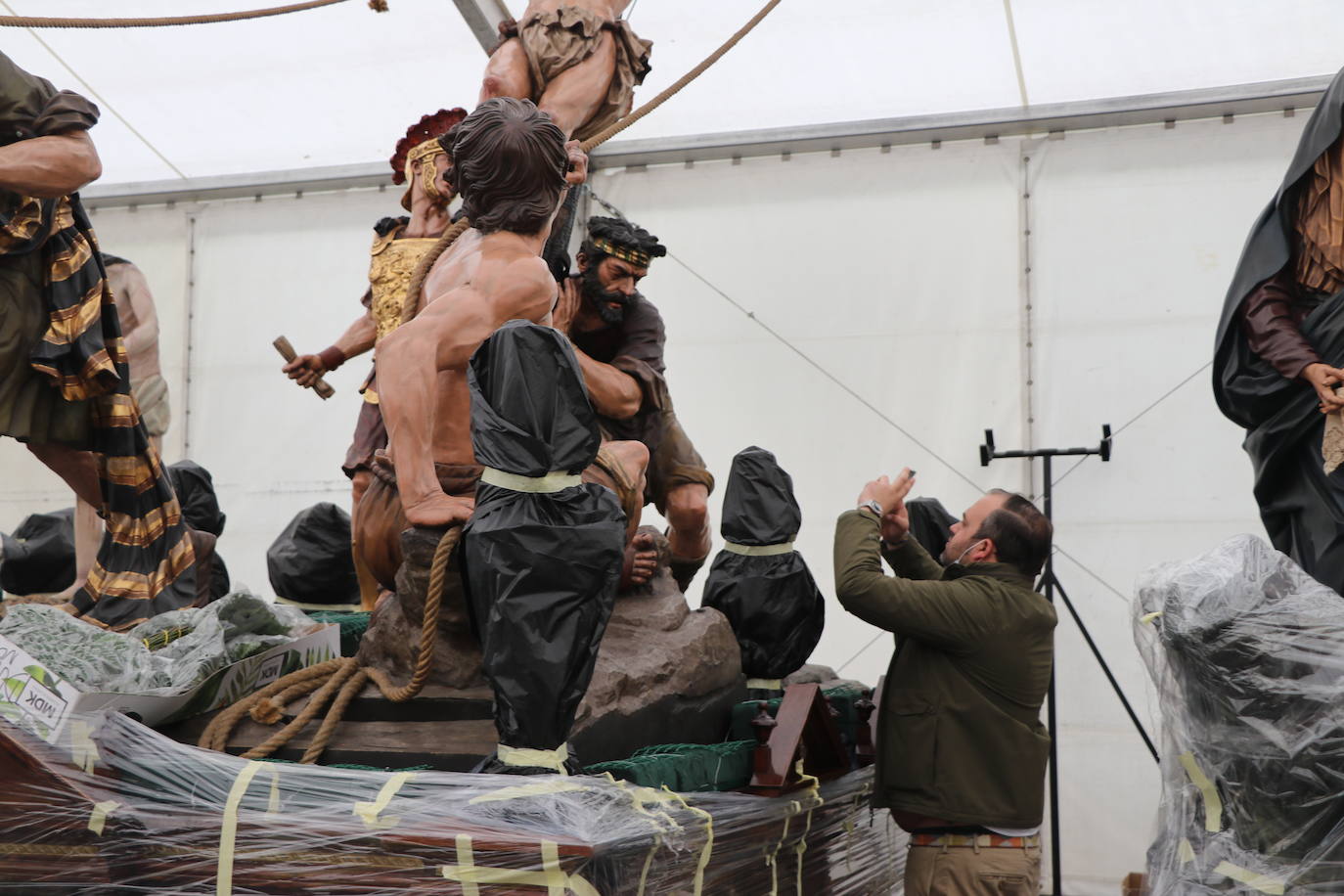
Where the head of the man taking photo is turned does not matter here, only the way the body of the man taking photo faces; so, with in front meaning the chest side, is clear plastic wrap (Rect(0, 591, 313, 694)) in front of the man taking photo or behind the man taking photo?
in front

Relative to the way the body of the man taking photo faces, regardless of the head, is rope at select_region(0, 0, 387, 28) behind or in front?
in front

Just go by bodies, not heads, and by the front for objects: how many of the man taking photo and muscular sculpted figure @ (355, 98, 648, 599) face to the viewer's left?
1

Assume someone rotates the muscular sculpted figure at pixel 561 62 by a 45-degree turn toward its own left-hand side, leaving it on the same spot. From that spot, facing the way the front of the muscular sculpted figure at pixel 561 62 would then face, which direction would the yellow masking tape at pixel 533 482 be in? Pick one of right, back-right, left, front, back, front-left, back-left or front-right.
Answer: front

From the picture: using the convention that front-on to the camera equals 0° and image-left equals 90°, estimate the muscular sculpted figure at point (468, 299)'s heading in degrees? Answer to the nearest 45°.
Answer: approximately 225°

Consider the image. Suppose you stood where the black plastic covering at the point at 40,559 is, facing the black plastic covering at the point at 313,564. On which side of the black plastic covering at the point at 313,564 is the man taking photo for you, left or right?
right

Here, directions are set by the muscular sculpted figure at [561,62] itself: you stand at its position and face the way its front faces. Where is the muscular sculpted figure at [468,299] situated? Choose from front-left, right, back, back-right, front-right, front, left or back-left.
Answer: front-left

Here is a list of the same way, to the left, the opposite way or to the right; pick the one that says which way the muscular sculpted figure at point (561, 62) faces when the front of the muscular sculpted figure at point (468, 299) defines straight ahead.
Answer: the opposite way

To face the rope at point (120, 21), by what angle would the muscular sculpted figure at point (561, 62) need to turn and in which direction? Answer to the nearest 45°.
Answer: approximately 45° to its right

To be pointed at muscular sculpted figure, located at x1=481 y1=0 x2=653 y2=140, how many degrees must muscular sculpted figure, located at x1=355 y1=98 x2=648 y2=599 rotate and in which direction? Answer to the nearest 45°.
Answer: approximately 45° to its left

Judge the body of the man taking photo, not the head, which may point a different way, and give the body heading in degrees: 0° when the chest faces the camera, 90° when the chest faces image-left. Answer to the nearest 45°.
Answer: approximately 90°

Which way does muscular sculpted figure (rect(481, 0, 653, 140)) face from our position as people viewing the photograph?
facing the viewer and to the left of the viewer
